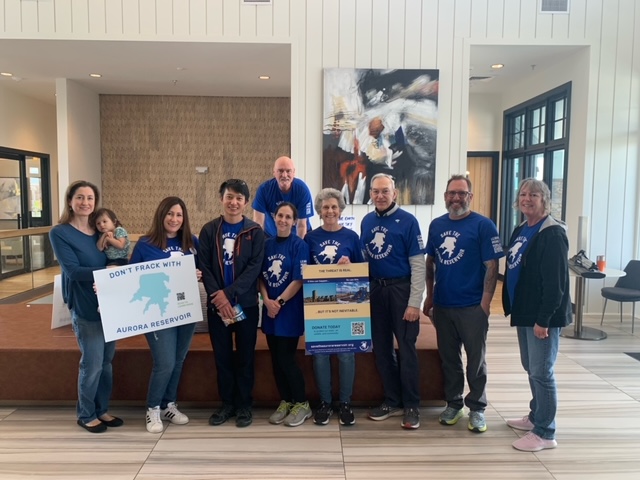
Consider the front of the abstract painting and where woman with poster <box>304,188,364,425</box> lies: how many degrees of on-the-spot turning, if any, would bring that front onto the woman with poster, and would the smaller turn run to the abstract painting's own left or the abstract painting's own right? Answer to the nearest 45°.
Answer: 0° — it already faces them

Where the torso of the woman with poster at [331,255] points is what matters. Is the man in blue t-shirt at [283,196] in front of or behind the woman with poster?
behind

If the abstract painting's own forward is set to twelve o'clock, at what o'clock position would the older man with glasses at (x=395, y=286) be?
The older man with glasses is roughly at 12 o'clock from the abstract painting.

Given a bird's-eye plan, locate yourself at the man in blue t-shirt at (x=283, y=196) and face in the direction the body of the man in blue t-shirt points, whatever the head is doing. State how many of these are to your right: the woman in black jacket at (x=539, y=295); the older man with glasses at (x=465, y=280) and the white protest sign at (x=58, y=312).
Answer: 1

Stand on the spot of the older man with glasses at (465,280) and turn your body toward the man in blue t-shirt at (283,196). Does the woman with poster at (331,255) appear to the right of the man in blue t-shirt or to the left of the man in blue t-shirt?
left

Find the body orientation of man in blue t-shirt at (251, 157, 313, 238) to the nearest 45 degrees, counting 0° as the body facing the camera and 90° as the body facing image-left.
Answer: approximately 0°
